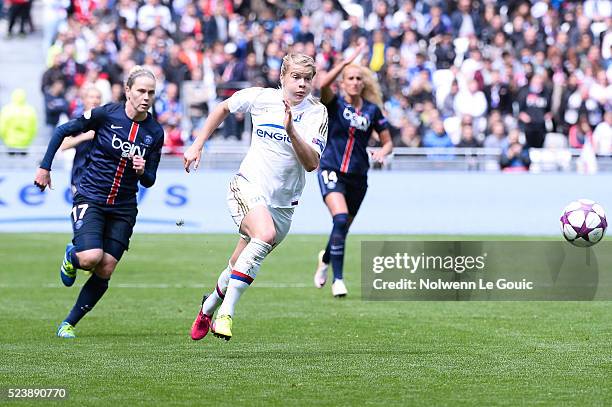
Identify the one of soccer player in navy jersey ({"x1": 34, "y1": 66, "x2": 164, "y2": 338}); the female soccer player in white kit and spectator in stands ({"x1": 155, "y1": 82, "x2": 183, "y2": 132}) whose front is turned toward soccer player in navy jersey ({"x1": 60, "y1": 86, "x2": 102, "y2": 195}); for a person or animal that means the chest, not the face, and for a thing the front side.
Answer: the spectator in stands

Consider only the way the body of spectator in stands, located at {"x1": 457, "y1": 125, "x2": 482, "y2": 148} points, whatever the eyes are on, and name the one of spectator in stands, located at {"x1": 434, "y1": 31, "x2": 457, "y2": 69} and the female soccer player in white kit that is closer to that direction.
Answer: the female soccer player in white kit

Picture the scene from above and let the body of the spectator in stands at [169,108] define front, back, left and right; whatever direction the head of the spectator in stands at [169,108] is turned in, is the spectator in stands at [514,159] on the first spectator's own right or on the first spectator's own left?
on the first spectator's own left

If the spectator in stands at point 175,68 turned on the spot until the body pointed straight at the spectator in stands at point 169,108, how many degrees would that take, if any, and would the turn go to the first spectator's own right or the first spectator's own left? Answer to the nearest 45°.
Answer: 0° — they already face them

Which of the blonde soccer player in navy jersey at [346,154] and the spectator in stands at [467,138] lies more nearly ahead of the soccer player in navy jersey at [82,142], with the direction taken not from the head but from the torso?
the blonde soccer player in navy jersey

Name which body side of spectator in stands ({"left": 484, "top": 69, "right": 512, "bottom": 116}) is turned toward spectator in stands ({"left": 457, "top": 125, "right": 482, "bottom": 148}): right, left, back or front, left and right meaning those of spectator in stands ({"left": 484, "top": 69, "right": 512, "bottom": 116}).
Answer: front

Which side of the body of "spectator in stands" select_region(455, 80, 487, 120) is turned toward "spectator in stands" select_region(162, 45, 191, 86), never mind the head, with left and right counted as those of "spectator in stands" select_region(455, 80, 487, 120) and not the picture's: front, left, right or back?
right

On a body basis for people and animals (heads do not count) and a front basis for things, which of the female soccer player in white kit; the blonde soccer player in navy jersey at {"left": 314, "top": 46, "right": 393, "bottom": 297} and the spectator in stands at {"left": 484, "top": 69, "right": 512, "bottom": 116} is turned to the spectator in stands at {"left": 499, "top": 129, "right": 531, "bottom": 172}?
the spectator in stands at {"left": 484, "top": 69, "right": 512, "bottom": 116}

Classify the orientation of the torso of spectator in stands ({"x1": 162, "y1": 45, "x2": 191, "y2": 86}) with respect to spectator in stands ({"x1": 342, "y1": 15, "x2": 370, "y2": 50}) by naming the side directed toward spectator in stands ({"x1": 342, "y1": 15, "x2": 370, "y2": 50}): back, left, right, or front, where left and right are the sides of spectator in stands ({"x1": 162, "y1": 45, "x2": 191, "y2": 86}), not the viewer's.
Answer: left

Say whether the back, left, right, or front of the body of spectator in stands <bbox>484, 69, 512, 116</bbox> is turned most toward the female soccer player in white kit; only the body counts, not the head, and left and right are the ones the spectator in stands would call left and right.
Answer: front

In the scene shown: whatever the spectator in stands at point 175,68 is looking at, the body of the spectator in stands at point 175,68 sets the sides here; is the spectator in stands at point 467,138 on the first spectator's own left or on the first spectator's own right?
on the first spectator's own left
